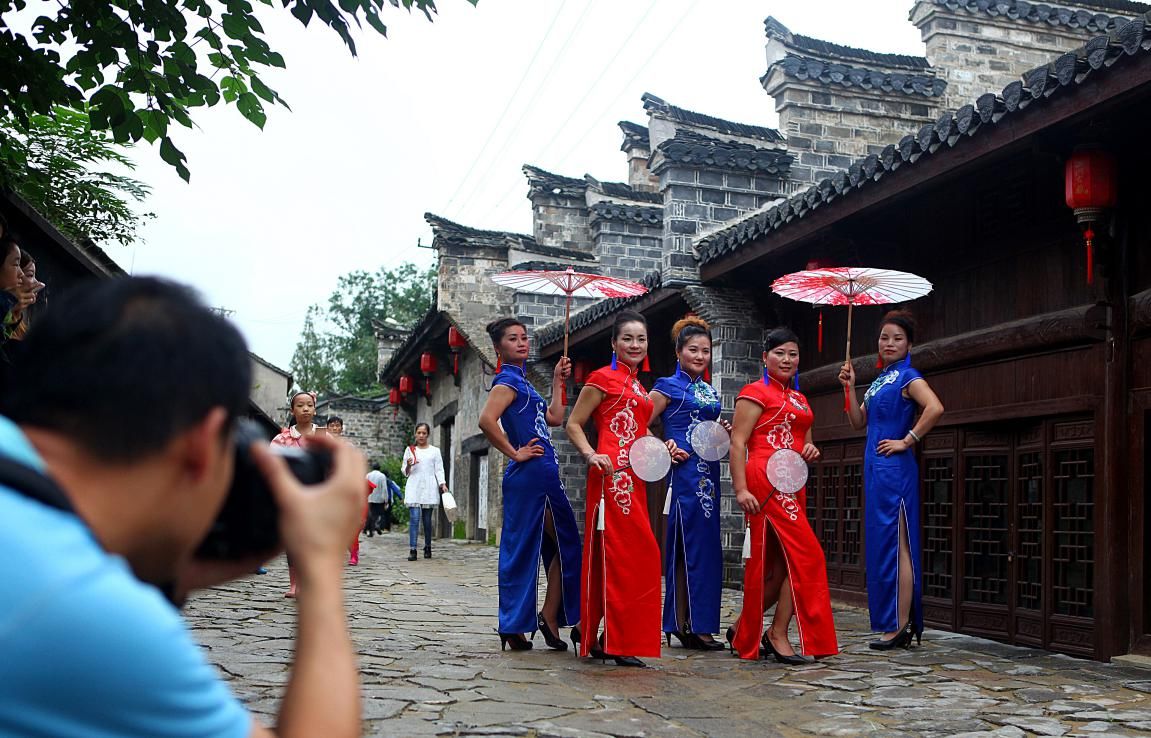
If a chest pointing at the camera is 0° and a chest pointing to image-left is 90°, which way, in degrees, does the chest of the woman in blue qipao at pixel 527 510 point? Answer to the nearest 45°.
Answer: approximately 315°

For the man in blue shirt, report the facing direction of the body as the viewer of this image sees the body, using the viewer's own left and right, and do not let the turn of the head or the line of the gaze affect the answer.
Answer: facing away from the viewer and to the right of the viewer

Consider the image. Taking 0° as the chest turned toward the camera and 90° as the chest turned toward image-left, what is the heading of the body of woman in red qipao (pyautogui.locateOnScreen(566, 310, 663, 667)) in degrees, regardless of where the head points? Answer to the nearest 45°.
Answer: approximately 315°

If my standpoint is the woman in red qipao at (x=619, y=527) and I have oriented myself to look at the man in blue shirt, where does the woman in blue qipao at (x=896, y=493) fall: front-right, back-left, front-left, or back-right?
back-left

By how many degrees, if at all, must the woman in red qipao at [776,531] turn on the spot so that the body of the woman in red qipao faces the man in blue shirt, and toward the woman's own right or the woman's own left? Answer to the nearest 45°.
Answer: approximately 45° to the woman's own right

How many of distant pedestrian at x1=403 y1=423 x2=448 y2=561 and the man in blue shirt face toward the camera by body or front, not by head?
1

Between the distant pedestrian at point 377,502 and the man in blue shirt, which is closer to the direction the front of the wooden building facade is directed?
the man in blue shirt

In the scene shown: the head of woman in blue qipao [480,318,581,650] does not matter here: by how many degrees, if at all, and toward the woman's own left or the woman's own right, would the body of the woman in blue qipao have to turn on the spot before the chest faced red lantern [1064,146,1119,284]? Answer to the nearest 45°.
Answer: approximately 45° to the woman's own left

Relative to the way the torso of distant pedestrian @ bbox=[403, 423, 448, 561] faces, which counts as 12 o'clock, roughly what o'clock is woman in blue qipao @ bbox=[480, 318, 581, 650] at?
The woman in blue qipao is roughly at 12 o'clock from the distant pedestrian.

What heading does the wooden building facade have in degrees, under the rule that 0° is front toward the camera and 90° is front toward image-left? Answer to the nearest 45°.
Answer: approximately 45°

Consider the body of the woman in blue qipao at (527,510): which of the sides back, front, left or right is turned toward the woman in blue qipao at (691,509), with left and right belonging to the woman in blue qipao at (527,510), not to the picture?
left
